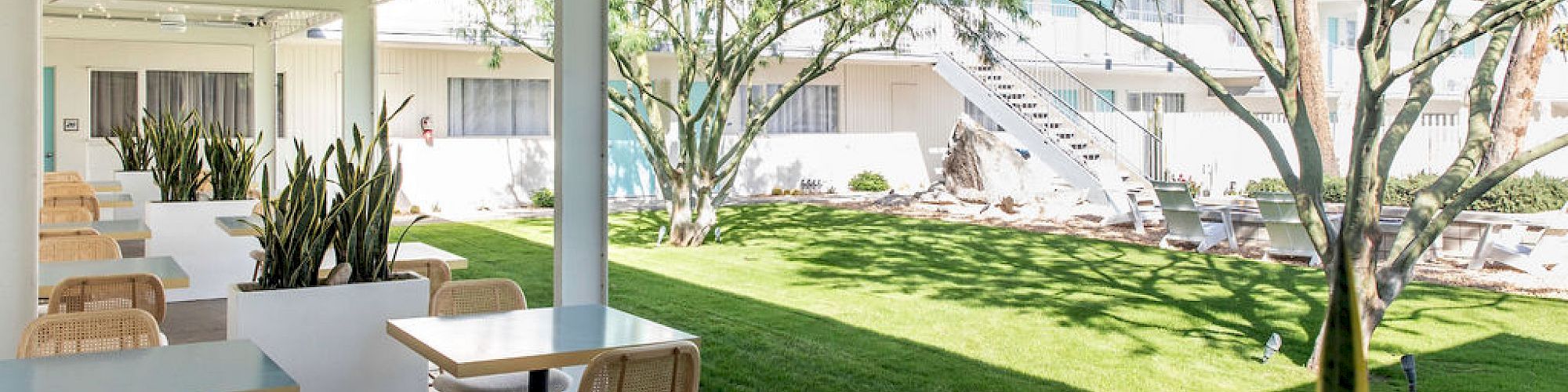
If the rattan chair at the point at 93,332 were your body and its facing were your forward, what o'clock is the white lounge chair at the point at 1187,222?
The white lounge chair is roughly at 8 o'clock from the rattan chair.

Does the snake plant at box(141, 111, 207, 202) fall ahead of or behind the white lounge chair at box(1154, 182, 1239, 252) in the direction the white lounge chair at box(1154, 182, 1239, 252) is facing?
behind

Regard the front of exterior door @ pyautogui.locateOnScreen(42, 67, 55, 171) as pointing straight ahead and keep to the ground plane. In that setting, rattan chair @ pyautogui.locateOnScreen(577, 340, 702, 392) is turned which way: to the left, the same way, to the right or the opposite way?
the opposite way

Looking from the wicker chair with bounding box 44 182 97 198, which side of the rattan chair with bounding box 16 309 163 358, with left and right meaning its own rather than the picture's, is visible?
back

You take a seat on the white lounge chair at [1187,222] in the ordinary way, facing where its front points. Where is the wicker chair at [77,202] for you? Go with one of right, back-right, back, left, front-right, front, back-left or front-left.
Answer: back

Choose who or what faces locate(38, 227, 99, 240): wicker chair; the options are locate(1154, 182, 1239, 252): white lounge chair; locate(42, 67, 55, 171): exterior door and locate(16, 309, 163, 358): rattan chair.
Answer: the exterior door

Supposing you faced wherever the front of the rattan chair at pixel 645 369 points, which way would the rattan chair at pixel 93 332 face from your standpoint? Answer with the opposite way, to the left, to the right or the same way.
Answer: the opposite way

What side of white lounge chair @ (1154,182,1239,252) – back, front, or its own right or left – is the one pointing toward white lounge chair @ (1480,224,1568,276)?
right

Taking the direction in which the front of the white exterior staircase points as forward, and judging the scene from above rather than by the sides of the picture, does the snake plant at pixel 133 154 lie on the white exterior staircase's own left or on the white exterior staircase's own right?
on the white exterior staircase's own right

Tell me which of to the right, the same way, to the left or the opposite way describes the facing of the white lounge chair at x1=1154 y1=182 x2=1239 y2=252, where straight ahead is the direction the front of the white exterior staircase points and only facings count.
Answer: to the left

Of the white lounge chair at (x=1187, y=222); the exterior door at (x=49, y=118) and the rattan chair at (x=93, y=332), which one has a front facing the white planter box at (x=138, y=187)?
the exterior door
